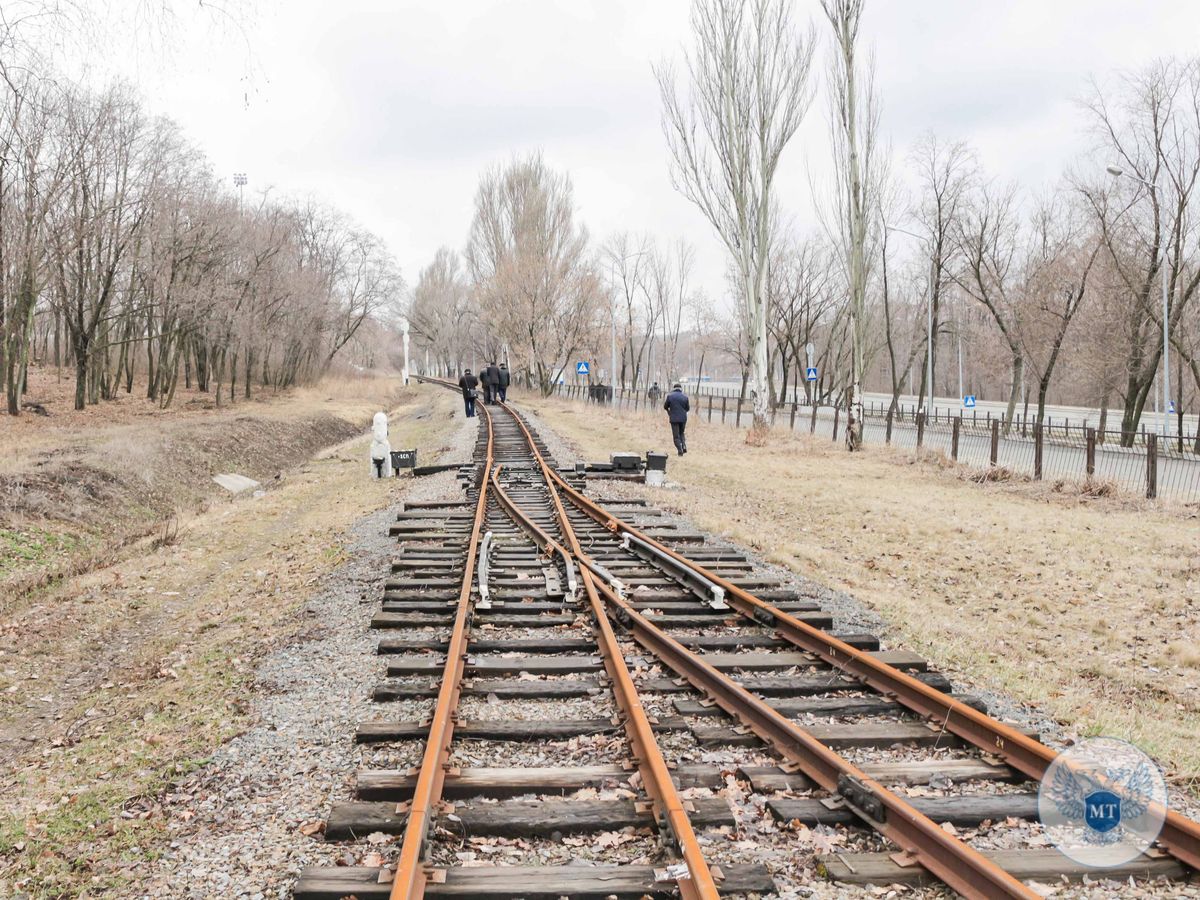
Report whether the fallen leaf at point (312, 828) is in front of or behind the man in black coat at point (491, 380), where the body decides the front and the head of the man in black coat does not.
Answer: behind

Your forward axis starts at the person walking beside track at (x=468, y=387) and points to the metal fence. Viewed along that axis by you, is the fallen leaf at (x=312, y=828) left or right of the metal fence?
right

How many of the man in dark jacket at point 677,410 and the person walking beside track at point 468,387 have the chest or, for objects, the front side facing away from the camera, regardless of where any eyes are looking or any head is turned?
2

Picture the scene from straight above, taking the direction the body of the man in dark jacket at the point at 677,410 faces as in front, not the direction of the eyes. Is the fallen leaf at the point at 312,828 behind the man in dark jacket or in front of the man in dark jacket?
behind

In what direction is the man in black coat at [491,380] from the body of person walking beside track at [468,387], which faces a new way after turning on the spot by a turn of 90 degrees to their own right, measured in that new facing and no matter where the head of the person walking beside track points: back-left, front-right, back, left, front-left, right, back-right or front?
left

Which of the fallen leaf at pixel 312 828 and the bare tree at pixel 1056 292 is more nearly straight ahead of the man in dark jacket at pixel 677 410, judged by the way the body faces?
the bare tree

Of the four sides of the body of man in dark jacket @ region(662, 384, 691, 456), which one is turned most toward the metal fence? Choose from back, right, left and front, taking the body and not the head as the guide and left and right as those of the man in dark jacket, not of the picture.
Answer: right

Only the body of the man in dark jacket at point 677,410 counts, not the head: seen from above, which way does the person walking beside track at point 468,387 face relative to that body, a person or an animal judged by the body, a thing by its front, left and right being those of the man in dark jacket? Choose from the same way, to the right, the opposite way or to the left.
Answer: the same way

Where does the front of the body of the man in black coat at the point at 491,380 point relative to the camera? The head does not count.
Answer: away from the camera

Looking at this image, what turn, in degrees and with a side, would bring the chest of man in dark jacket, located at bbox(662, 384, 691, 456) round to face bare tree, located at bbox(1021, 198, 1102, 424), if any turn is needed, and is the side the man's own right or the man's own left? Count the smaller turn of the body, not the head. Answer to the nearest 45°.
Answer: approximately 45° to the man's own right

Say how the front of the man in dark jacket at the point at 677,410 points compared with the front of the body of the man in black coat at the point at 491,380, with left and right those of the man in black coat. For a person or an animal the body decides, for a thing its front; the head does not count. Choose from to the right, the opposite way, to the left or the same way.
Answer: the same way

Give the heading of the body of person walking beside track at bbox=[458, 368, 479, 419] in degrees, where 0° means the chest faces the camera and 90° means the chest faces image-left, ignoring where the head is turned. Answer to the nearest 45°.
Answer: approximately 180°

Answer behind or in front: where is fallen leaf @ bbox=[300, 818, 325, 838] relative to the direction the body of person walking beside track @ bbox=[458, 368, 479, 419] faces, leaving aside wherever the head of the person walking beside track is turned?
behind

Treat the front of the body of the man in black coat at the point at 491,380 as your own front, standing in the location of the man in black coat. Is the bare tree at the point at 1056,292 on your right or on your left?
on your right

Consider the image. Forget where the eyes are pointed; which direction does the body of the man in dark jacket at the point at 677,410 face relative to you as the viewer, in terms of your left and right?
facing away from the viewer
